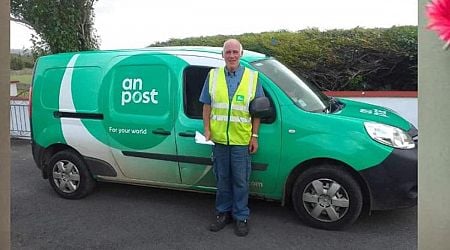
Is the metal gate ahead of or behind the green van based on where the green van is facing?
behind

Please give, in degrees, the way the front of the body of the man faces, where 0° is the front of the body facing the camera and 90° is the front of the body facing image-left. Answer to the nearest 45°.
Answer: approximately 0°

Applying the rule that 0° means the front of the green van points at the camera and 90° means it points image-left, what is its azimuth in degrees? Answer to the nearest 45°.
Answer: approximately 315°

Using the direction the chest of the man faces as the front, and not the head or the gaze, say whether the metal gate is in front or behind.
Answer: behind
